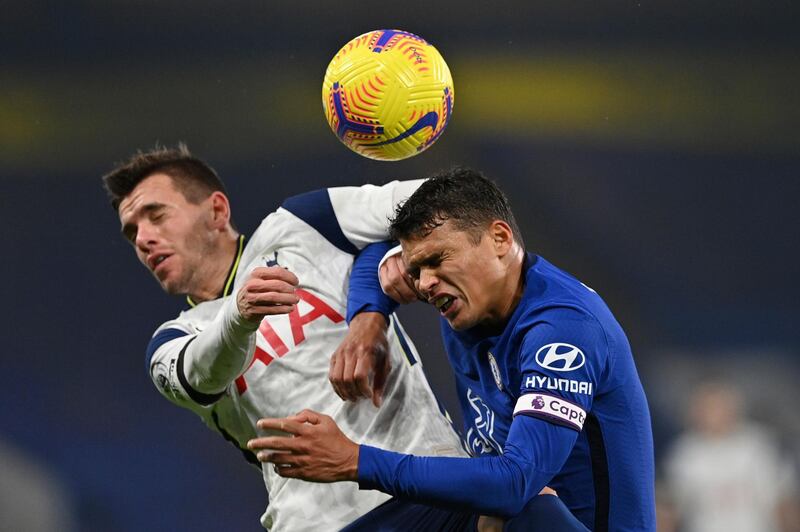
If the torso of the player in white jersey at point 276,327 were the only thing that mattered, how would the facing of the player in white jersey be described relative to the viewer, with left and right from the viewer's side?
facing the viewer and to the left of the viewer

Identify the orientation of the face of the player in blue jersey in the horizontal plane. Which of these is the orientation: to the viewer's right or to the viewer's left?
to the viewer's left

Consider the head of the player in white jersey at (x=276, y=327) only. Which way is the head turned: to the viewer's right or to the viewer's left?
to the viewer's left

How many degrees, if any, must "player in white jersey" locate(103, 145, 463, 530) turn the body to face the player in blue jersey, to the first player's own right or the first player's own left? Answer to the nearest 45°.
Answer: approximately 90° to the first player's own left
